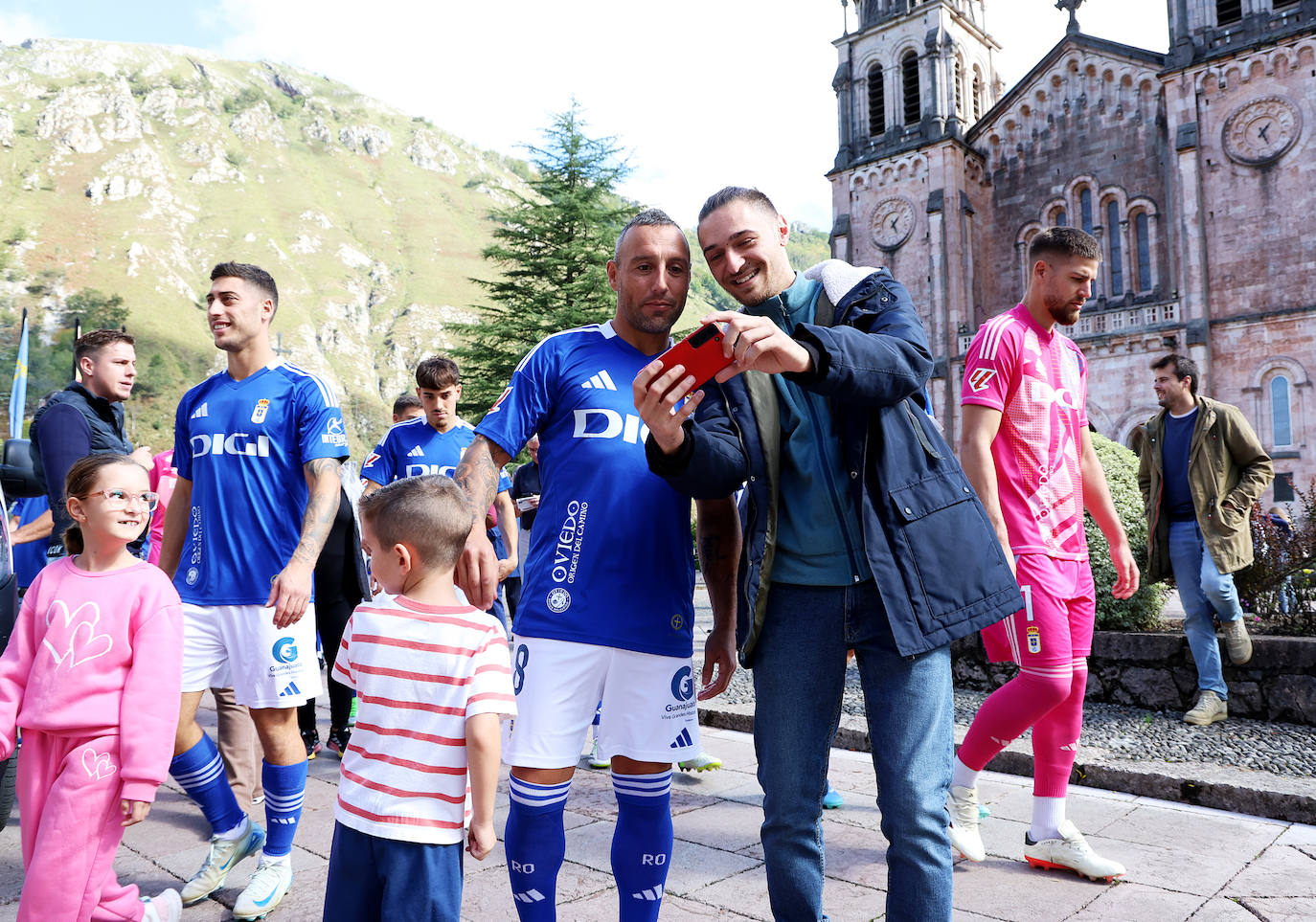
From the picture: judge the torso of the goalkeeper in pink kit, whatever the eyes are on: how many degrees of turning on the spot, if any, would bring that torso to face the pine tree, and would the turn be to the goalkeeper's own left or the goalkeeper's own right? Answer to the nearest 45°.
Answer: approximately 180°

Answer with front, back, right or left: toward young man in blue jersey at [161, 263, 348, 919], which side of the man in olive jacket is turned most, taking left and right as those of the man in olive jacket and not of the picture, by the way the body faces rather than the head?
front

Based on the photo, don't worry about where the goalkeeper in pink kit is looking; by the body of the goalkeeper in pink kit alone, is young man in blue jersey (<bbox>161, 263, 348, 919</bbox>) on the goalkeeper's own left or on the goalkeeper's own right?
on the goalkeeper's own right

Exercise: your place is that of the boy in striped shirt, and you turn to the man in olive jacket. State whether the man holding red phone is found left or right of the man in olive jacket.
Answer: right

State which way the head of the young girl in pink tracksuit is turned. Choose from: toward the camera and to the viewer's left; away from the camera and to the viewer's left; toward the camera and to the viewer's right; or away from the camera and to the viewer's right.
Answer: toward the camera and to the viewer's right

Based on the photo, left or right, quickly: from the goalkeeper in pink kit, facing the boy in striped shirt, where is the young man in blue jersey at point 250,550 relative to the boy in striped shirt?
right

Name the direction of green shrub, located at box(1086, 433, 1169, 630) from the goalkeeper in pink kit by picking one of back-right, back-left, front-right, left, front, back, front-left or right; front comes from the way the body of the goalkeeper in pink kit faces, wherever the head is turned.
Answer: back-left

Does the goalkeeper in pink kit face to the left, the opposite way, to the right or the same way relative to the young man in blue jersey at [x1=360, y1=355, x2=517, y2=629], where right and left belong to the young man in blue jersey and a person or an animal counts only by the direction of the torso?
the same way

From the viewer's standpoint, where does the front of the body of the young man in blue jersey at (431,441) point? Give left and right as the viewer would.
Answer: facing the viewer

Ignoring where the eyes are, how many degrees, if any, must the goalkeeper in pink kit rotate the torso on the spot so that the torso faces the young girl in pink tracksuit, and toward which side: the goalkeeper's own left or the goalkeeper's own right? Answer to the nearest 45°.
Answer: approximately 90° to the goalkeeper's own right

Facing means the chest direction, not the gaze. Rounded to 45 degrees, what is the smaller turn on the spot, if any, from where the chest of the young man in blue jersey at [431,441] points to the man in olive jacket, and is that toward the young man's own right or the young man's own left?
approximately 90° to the young man's own left

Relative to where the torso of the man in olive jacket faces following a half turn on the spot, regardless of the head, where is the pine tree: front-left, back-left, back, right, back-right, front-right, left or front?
left

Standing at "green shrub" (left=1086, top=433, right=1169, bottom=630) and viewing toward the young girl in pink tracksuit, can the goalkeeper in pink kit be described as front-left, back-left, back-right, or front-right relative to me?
front-left

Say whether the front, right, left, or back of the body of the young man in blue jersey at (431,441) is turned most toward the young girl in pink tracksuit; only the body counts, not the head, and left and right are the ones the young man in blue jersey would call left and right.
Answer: front

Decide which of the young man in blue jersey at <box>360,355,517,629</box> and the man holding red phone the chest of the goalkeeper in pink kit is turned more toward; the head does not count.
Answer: the man holding red phone

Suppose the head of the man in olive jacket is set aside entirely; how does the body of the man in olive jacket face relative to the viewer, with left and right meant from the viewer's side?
facing the viewer and to the left of the viewer
